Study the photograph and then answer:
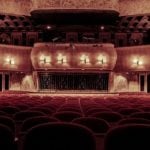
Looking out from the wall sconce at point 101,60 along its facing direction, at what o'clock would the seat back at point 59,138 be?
The seat back is roughly at 12 o'clock from the wall sconce.

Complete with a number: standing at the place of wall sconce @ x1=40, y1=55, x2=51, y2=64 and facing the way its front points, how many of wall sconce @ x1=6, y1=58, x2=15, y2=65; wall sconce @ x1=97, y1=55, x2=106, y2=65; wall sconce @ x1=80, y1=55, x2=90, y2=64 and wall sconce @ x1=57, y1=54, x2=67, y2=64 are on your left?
3

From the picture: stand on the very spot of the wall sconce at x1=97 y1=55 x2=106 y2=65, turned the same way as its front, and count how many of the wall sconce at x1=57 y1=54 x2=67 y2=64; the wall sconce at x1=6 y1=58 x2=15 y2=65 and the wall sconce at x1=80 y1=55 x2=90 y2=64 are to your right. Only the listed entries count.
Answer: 3

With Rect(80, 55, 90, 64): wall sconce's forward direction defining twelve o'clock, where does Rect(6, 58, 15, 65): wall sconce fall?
Rect(6, 58, 15, 65): wall sconce is roughly at 3 o'clock from Rect(80, 55, 90, 64): wall sconce.

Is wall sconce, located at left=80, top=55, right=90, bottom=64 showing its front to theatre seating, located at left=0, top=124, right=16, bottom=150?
yes

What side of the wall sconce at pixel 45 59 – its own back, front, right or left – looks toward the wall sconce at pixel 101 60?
left

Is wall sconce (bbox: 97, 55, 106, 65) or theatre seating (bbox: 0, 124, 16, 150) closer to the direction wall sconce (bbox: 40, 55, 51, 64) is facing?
the theatre seating
